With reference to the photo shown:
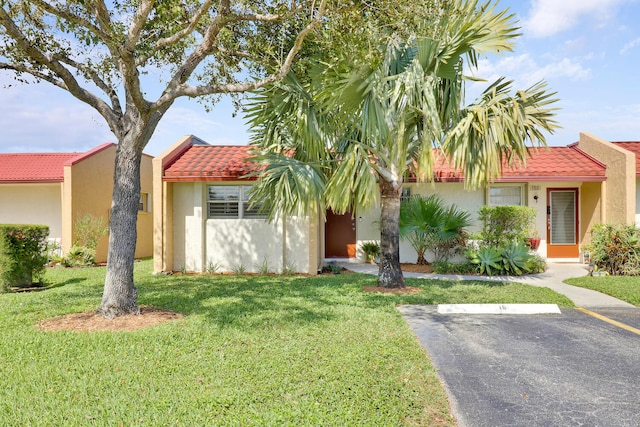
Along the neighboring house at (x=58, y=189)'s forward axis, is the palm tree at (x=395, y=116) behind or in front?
in front

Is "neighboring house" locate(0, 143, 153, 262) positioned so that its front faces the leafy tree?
yes

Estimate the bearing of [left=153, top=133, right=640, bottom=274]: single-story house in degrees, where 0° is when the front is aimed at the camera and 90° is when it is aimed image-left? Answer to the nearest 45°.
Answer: approximately 0°

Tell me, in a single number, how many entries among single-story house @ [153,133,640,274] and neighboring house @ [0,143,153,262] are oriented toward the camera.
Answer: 2

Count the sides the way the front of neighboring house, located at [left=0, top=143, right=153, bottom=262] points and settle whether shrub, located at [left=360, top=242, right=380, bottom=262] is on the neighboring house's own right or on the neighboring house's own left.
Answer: on the neighboring house's own left
